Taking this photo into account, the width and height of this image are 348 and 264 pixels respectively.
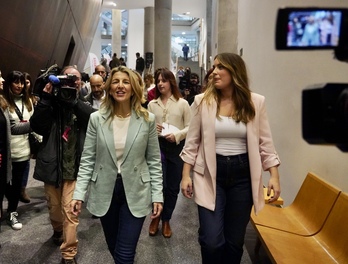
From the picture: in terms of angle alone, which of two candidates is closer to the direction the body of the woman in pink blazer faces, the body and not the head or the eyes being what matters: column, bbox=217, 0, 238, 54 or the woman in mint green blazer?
the woman in mint green blazer

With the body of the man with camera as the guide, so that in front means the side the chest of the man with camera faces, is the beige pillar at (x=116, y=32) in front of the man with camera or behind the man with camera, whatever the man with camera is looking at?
behind

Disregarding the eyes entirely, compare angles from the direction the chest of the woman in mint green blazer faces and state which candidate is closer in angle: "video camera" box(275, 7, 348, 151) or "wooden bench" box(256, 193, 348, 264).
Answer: the video camera

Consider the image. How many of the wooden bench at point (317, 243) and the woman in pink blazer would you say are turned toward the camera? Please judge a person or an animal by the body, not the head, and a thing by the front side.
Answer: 1

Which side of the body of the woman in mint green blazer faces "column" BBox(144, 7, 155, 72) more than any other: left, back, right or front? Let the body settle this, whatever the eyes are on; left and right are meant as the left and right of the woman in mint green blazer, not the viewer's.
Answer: back

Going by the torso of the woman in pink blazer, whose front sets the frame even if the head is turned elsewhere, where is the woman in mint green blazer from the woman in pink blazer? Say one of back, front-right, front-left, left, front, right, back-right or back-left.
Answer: right

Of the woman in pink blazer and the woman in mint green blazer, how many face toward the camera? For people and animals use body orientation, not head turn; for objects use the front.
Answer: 2

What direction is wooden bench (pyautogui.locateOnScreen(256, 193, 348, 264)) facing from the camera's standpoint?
to the viewer's left
